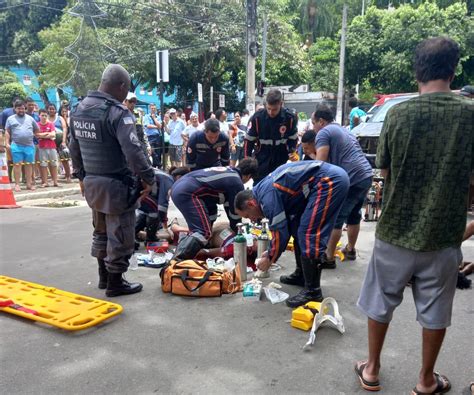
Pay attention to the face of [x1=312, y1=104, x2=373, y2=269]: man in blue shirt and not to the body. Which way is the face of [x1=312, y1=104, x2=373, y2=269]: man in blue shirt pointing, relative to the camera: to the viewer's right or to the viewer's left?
to the viewer's left

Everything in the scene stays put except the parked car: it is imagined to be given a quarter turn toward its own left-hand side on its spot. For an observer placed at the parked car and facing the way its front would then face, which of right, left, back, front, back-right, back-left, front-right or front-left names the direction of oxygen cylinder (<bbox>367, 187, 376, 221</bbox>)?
front-right

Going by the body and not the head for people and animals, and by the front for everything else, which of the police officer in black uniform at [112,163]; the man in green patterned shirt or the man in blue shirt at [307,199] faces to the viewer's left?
the man in blue shirt

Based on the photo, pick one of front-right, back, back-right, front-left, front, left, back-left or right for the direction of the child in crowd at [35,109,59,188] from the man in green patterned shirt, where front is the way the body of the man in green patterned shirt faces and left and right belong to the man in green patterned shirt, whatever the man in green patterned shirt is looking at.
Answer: front-left

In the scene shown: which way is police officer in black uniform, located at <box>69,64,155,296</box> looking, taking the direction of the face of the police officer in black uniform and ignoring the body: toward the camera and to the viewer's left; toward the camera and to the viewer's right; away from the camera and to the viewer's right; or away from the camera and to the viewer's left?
away from the camera and to the viewer's right

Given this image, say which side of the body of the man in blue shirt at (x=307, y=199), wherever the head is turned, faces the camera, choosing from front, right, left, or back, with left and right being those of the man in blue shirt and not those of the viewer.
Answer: left

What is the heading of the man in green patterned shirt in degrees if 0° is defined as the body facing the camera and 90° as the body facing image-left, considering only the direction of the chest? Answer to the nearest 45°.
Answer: approximately 180°

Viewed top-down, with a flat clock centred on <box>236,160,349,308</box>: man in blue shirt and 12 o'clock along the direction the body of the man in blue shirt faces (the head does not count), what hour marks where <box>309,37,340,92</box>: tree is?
The tree is roughly at 3 o'clock from the man in blue shirt.

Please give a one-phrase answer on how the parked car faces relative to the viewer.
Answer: facing the viewer and to the left of the viewer

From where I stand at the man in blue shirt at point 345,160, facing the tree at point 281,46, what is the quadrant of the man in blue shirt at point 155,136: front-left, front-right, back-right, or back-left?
front-left

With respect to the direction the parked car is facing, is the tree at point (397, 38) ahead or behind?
behind

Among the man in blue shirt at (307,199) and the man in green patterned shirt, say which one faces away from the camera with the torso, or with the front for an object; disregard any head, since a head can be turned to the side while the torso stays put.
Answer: the man in green patterned shirt

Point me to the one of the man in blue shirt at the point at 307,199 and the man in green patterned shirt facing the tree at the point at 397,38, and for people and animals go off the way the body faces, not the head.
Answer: the man in green patterned shirt

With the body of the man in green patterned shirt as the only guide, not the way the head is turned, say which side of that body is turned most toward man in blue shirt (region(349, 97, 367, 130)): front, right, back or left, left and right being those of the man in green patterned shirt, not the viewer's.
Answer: front
